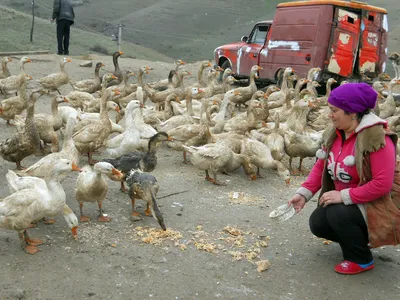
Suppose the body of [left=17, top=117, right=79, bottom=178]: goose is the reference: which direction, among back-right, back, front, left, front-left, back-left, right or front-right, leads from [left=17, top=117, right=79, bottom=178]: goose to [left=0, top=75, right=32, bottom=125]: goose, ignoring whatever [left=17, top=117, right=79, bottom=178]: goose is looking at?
left

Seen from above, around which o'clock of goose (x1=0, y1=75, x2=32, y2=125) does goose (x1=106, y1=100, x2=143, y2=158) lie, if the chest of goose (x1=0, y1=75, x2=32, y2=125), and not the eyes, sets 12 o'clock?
goose (x1=106, y1=100, x2=143, y2=158) is roughly at 2 o'clock from goose (x1=0, y1=75, x2=32, y2=125).

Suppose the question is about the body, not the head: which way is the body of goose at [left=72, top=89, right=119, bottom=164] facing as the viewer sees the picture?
to the viewer's right

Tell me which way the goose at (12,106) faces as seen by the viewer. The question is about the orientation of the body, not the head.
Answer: to the viewer's right

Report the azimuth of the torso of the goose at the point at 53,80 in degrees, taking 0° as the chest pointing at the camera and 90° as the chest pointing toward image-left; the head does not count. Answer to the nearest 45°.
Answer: approximately 270°
